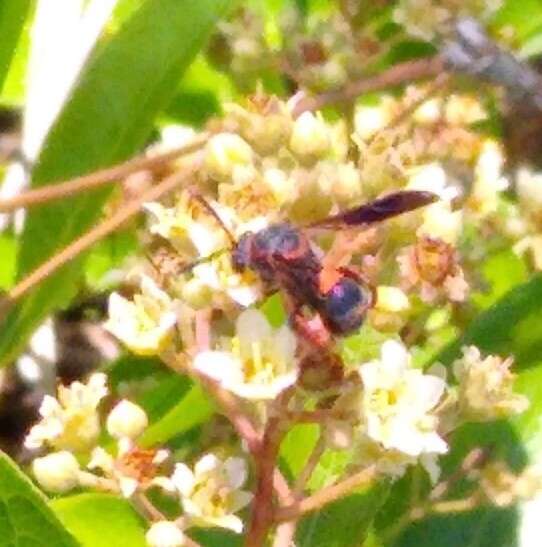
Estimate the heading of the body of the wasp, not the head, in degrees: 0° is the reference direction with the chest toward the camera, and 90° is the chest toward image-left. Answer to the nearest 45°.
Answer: approximately 90°
